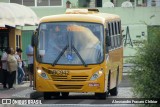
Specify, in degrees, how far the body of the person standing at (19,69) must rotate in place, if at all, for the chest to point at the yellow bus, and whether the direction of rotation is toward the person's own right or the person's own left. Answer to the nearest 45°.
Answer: approximately 90° to the person's own left

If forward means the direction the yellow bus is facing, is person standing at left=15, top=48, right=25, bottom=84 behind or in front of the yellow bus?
behind

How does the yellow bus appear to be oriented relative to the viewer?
toward the camera
